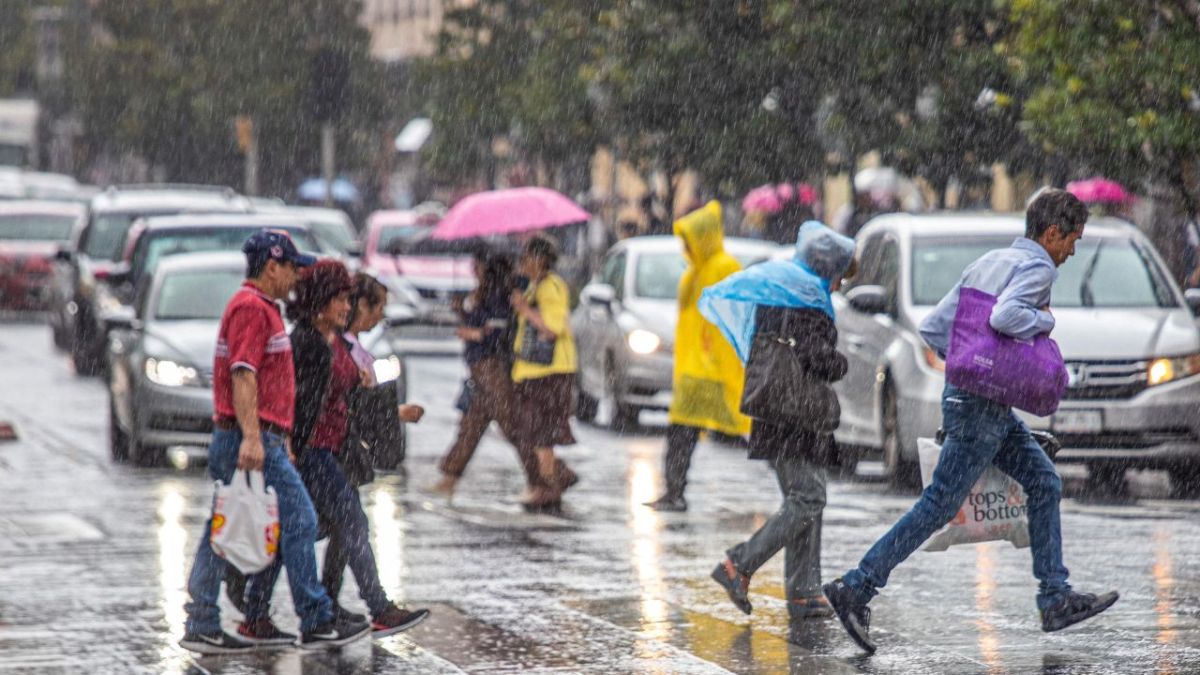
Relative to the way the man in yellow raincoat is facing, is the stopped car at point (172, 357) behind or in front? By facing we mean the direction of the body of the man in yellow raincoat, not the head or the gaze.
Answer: in front

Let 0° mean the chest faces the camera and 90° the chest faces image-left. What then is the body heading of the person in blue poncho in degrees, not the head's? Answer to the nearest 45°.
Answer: approximately 270°

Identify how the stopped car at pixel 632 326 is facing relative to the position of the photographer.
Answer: facing the viewer and to the right of the viewer

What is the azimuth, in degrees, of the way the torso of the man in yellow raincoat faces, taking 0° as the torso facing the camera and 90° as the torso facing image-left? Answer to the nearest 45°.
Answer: approximately 90°

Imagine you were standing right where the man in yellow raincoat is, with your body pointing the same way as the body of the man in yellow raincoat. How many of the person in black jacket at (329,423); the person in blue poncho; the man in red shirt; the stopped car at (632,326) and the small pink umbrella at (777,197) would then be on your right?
2
